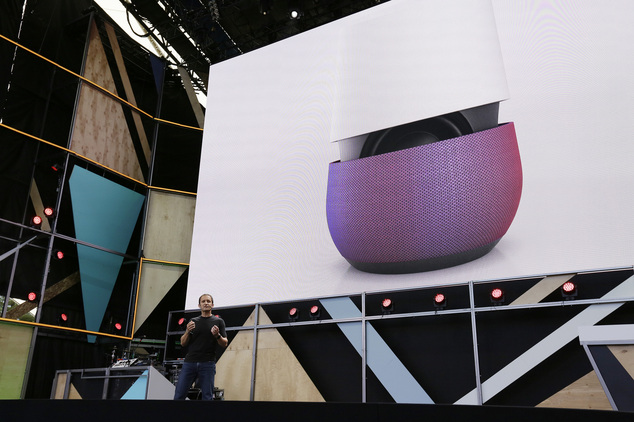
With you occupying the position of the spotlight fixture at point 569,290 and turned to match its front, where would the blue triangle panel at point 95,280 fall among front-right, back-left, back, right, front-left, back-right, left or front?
right

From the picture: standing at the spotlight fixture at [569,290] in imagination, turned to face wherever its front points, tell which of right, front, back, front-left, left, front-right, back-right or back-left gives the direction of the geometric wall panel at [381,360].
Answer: right

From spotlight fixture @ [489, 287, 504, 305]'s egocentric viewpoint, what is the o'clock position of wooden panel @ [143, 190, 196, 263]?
The wooden panel is roughly at 4 o'clock from the spotlight fixture.

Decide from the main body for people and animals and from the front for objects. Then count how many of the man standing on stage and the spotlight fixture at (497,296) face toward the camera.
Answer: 2

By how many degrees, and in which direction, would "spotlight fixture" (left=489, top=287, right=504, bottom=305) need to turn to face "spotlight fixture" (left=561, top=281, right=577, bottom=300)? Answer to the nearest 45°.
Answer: approximately 90° to its left

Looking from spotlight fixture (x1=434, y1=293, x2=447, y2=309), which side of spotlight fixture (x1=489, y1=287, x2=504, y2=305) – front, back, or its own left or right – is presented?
right

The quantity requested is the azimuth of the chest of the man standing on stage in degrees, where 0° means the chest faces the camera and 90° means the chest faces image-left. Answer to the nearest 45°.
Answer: approximately 0°

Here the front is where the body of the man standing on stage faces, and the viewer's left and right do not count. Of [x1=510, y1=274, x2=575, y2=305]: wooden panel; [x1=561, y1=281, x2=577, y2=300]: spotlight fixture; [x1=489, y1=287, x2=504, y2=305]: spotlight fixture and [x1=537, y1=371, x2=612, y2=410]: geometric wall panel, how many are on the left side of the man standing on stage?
4

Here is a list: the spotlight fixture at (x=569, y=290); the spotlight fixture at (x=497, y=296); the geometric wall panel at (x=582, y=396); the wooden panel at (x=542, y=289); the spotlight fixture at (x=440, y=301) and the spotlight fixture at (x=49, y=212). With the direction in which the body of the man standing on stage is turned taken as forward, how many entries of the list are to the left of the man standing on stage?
5

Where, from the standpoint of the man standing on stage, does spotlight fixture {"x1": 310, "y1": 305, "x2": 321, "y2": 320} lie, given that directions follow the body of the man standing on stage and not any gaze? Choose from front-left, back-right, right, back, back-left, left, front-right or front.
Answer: back-left
